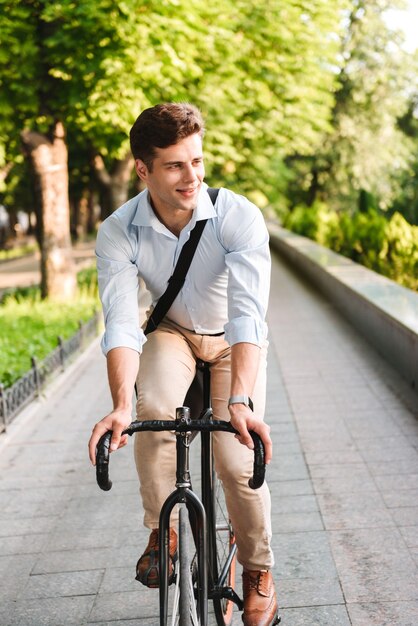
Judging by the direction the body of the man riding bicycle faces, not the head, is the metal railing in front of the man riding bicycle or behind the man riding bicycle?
behind

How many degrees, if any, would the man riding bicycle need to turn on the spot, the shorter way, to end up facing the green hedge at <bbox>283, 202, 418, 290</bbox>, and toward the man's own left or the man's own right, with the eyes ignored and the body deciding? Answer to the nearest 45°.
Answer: approximately 180°

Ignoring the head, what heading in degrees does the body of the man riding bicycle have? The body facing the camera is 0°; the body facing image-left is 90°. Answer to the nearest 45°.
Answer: approximately 0°

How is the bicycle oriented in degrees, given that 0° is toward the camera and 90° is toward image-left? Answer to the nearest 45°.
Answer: approximately 0°

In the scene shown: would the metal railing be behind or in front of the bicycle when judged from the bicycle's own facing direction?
behind

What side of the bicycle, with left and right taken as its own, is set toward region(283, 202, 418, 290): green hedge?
back
